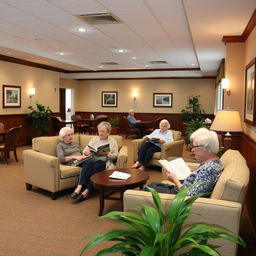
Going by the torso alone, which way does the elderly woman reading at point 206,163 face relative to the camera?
to the viewer's left

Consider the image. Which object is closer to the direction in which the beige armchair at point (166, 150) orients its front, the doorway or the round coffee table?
the round coffee table

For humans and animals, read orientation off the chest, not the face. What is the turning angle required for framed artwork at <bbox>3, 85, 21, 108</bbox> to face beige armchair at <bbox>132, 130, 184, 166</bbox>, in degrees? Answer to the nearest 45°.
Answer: approximately 45° to its left

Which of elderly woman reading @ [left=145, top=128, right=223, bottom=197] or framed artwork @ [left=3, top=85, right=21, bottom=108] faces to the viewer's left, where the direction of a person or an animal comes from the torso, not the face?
the elderly woman reading

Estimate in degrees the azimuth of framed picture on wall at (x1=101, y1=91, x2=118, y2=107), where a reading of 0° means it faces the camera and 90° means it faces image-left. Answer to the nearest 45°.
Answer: approximately 0°

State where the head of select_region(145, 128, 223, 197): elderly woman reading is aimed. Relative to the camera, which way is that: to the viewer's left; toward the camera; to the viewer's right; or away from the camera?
to the viewer's left

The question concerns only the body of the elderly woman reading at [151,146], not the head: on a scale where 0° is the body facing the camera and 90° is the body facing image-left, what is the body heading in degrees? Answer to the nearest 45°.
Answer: approximately 45°
